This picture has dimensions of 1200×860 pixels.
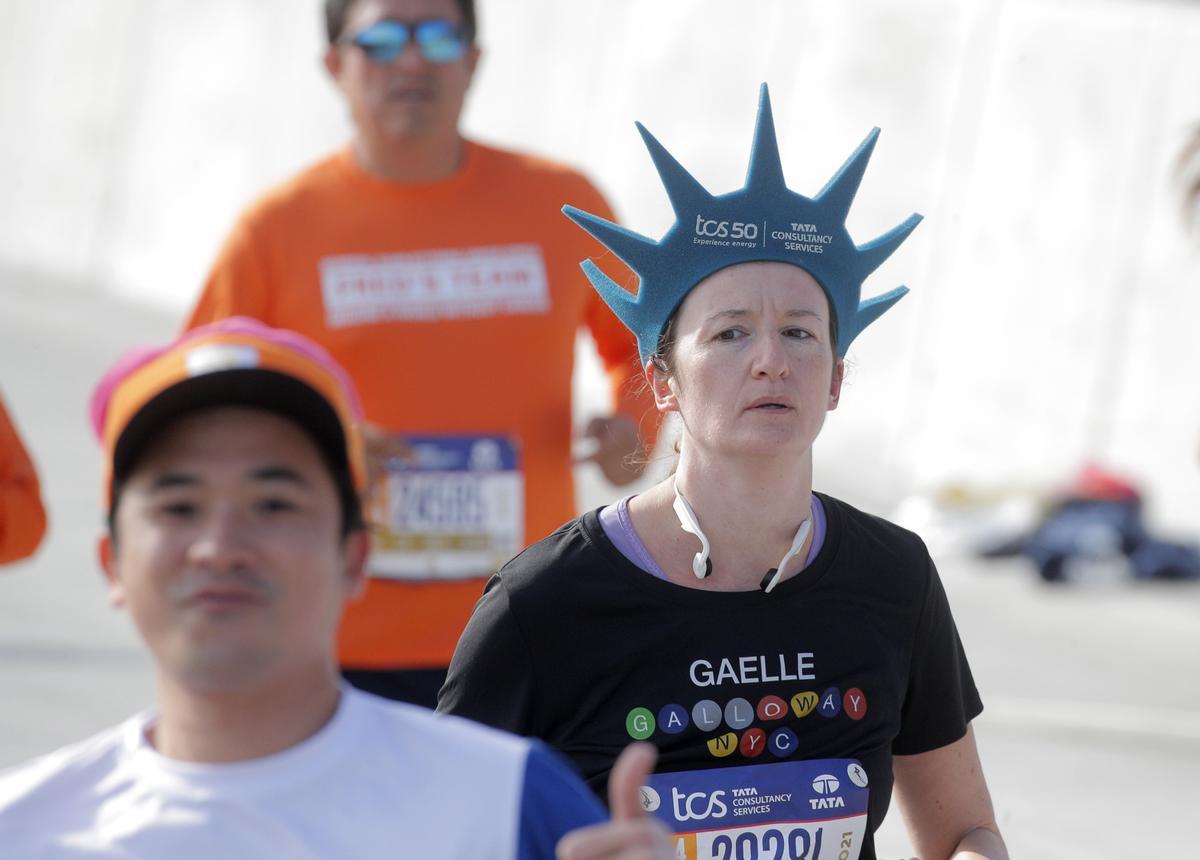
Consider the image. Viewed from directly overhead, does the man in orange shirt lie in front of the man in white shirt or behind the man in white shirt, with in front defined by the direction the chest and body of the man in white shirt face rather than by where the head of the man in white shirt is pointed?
behind

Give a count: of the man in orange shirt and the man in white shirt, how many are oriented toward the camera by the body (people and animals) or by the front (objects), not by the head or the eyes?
2

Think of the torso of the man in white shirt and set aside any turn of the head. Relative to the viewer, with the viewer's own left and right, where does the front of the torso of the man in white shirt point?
facing the viewer

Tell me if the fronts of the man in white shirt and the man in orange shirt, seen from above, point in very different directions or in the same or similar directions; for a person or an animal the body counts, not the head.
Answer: same or similar directions

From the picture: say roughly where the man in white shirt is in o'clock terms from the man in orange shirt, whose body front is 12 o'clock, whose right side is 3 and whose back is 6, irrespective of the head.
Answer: The man in white shirt is roughly at 12 o'clock from the man in orange shirt.

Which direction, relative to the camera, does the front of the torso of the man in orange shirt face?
toward the camera
